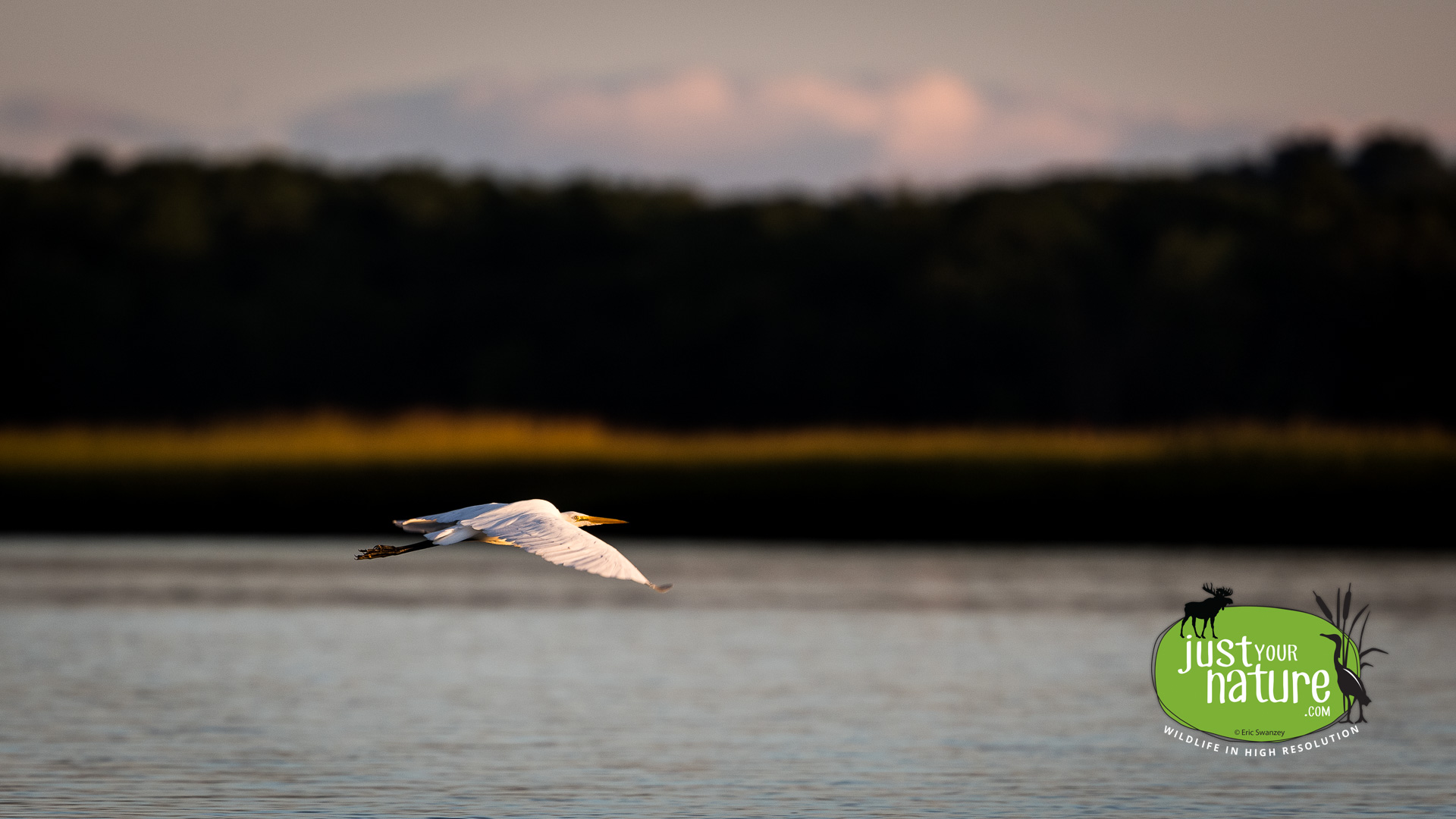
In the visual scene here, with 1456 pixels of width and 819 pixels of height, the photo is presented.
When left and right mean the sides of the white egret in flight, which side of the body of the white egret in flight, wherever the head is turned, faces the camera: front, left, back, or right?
right
